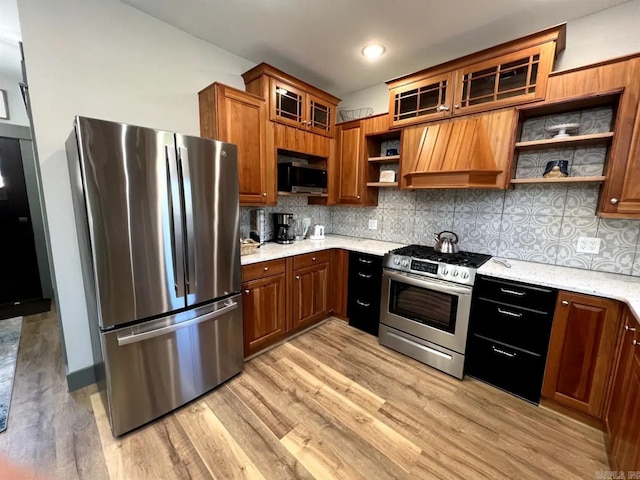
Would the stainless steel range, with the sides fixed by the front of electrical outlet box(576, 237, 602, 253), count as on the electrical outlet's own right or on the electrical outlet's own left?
on the electrical outlet's own right

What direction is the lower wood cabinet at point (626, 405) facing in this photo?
to the viewer's left

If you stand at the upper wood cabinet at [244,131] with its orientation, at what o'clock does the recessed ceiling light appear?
The recessed ceiling light is roughly at 11 o'clock from the upper wood cabinet.
